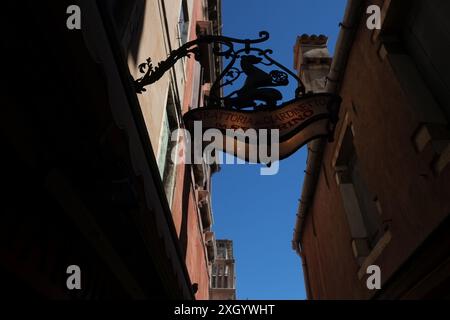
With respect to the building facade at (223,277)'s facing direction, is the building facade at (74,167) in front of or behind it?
in front

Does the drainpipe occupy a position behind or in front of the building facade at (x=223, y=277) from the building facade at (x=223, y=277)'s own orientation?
in front

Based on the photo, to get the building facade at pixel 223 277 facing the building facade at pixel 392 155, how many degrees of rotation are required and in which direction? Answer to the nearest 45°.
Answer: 0° — it already faces it

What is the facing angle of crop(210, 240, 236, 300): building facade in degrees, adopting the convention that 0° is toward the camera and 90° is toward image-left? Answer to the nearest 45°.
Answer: approximately 0°
